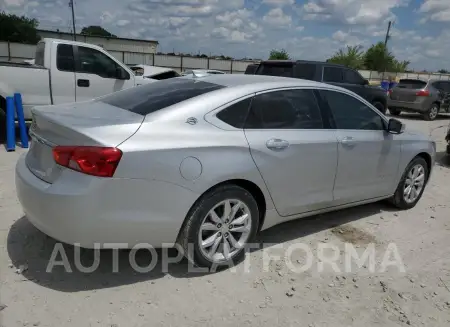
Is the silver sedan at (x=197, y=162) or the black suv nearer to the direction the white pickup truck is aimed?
the black suv

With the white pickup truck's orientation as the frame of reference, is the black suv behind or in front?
in front

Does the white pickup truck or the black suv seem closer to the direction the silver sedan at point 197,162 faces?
the black suv

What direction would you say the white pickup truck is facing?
to the viewer's right

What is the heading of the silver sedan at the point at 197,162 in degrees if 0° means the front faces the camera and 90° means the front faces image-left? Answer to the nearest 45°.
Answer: approximately 225°

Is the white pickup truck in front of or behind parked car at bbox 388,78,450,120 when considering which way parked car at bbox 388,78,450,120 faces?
behind

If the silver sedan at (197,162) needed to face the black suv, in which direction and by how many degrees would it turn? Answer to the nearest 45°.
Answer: approximately 45° to its left

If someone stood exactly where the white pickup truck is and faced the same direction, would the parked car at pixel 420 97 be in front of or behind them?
in front

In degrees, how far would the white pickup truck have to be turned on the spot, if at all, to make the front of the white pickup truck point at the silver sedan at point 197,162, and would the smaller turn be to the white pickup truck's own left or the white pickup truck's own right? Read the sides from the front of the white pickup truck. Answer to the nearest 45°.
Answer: approximately 90° to the white pickup truck's own right

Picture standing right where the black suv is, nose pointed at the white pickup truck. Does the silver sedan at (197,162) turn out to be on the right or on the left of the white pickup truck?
left

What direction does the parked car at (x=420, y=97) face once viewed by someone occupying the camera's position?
facing away from the viewer and to the right of the viewer

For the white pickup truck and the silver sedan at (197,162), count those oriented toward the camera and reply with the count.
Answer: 0
